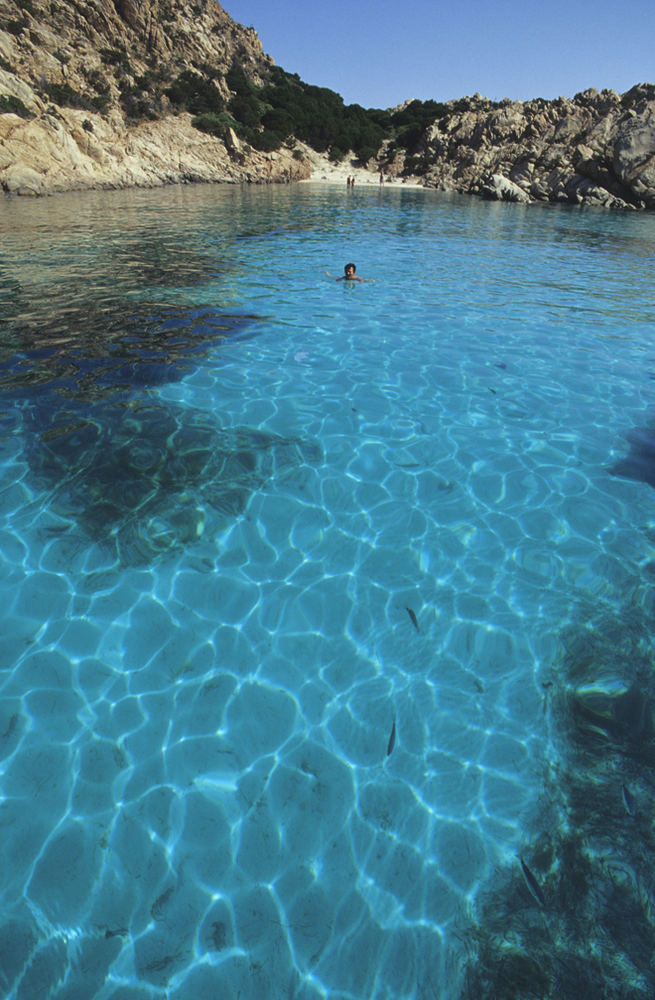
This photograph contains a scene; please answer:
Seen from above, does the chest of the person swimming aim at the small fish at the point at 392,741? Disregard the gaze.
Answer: yes

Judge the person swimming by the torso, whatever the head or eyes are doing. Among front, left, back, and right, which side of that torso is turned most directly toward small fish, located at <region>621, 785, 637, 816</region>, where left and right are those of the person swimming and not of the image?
front

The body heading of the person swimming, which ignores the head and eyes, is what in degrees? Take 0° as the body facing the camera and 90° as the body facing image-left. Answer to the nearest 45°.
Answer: approximately 0°

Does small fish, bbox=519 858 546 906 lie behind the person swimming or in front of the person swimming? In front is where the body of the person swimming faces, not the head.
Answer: in front

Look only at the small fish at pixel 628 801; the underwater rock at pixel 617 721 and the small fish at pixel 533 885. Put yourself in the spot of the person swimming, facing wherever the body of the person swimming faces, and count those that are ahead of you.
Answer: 3

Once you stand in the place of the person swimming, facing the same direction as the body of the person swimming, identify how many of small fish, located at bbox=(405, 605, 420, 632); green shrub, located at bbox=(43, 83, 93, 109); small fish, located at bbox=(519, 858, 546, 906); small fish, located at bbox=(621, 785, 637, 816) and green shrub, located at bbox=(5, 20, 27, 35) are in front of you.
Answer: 3

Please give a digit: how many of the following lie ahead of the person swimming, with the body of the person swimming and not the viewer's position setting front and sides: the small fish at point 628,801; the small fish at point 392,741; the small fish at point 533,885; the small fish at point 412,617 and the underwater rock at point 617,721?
5

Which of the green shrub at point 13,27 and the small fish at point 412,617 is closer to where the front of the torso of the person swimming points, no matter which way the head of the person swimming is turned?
the small fish

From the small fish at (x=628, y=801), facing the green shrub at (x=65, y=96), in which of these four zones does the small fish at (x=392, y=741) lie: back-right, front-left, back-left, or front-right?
front-left

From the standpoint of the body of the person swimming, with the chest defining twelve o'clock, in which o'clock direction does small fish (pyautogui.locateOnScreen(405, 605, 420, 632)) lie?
The small fish is roughly at 12 o'clock from the person swimming.

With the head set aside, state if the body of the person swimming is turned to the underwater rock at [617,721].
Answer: yes
